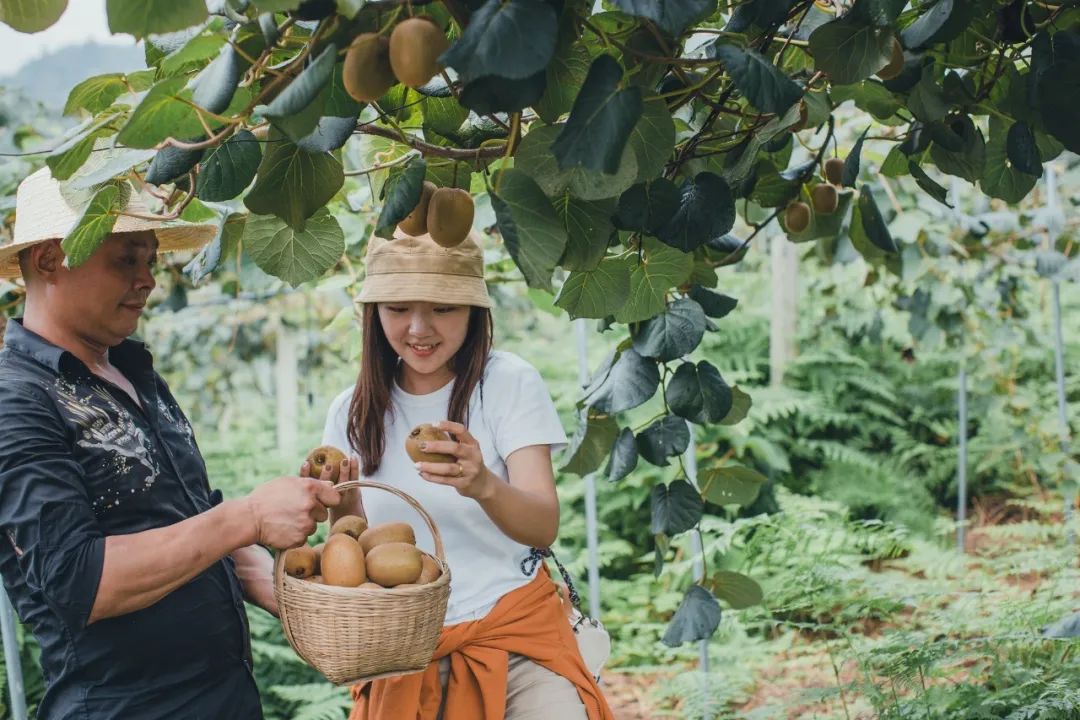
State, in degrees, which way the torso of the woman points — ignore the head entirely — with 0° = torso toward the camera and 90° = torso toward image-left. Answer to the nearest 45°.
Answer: approximately 0°

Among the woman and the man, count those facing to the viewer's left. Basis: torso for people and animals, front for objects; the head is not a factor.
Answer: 0

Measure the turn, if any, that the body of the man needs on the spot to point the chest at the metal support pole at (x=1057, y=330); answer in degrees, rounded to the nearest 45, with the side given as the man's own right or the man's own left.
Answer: approximately 90° to the man's own left

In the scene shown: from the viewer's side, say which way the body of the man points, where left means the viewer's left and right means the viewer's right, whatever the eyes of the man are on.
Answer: facing the viewer and to the right of the viewer

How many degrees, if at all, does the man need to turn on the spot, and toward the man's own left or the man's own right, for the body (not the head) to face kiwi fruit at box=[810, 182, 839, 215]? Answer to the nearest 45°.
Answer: approximately 45° to the man's own left
